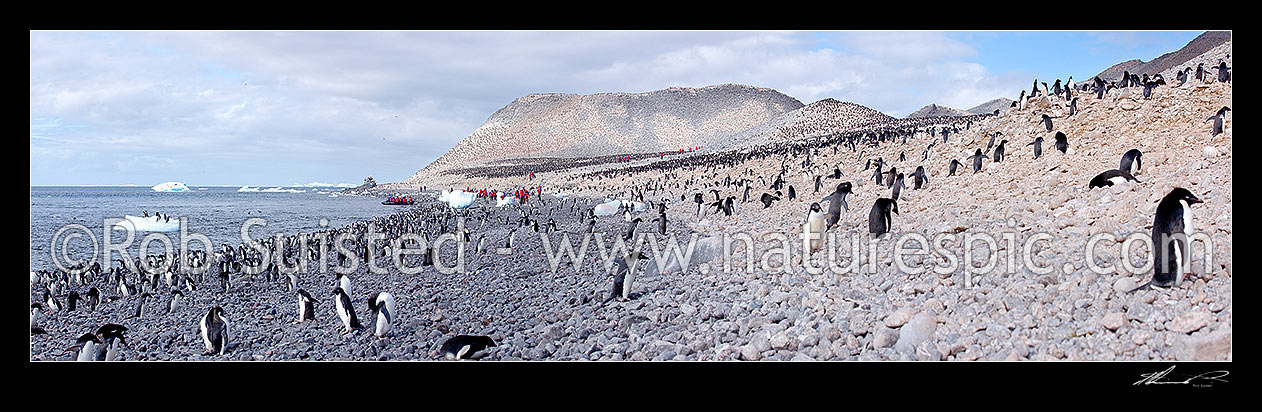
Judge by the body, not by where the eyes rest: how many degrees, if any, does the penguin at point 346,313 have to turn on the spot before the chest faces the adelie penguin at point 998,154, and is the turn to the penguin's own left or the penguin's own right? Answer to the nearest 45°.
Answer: approximately 135° to the penguin's own left

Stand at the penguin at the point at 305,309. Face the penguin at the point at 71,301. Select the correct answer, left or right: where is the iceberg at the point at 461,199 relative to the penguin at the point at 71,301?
right

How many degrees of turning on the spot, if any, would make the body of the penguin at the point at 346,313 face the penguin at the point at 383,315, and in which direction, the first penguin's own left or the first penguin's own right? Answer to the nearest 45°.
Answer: approximately 90° to the first penguin's own left

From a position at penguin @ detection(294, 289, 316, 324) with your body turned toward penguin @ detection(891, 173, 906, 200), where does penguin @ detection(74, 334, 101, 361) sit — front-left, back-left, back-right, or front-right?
back-right

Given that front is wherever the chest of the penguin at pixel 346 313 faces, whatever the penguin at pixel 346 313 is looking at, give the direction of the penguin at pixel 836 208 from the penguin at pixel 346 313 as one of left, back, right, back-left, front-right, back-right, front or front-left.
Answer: back-left
